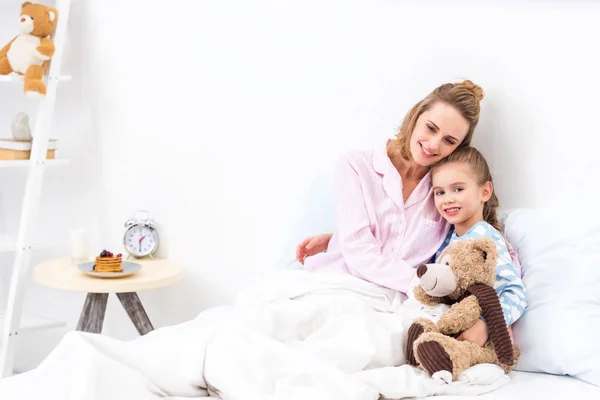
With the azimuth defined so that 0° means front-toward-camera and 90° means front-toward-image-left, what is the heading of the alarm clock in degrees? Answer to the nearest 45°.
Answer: approximately 0°

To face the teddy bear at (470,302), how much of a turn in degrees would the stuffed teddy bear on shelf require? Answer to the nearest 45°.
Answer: approximately 90° to its left

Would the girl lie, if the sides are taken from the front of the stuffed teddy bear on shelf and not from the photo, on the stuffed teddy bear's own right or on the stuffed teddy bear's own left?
on the stuffed teddy bear's own left

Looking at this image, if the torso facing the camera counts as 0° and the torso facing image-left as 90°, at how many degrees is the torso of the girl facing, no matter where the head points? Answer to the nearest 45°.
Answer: approximately 45°

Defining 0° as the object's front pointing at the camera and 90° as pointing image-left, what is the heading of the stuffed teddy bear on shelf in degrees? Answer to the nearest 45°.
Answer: approximately 45°
